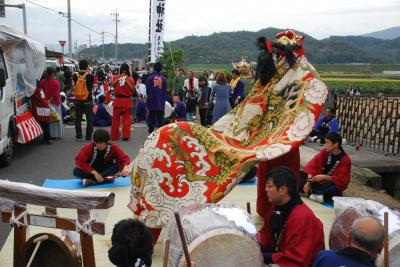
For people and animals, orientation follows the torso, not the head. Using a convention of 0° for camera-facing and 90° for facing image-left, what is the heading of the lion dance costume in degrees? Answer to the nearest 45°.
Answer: approximately 225°

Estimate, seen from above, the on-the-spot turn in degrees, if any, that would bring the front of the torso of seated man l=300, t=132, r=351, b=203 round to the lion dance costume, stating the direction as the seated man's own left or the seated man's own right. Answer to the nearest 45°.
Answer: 0° — they already face it

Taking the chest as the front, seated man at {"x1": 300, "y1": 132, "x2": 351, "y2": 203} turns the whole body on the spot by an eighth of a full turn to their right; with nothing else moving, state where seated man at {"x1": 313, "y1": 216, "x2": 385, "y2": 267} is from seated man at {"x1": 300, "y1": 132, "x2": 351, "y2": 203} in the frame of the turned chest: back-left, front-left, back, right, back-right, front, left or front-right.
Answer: left

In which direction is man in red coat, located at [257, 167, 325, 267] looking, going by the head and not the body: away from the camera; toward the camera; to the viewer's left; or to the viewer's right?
to the viewer's left

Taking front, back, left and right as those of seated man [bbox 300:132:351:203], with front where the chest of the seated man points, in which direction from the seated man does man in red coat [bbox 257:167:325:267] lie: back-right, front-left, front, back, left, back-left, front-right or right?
front-left
